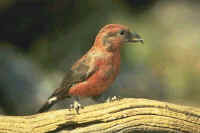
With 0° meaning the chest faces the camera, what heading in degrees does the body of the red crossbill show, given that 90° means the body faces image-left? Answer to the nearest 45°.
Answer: approximately 270°
